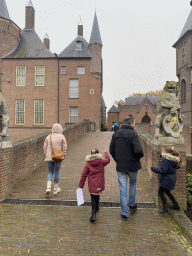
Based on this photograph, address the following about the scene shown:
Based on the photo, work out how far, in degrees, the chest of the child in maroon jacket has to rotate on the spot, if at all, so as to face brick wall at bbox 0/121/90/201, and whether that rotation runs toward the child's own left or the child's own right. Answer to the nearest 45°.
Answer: approximately 45° to the child's own left

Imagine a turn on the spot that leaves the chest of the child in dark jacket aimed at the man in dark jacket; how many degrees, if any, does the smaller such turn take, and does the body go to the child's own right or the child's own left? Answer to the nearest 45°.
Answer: approximately 90° to the child's own left

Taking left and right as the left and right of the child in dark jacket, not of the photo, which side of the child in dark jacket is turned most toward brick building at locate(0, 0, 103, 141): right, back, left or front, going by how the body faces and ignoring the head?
front

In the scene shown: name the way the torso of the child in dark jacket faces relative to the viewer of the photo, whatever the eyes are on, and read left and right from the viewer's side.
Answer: facing away from the viewer and to the left of the viewer

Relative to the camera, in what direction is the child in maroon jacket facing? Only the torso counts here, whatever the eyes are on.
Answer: away from the camera

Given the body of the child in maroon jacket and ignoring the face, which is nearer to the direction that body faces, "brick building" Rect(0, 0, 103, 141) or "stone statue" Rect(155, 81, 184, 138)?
the brick building

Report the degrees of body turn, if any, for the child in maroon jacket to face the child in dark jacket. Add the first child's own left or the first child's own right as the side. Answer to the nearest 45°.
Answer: approximately 90° to the first child's own right

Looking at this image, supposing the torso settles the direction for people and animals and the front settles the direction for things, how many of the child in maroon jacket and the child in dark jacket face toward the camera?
0
